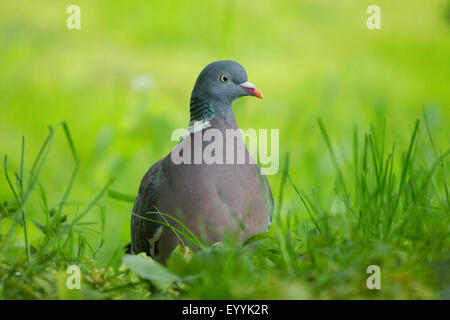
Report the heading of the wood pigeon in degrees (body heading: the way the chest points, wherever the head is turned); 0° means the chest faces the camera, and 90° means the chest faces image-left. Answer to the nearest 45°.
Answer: approximately 315°
